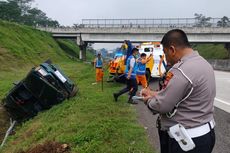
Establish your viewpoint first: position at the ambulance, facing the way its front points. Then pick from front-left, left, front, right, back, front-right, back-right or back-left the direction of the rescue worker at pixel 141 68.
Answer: back-left

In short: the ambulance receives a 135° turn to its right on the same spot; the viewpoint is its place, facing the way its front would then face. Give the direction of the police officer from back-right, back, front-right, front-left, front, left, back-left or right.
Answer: right

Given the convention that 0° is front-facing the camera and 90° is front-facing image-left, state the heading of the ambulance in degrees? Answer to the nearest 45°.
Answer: approximately 135°

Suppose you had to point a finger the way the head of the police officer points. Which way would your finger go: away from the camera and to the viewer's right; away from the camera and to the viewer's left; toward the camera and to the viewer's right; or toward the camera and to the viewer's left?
away from the camera and to the viewer's left

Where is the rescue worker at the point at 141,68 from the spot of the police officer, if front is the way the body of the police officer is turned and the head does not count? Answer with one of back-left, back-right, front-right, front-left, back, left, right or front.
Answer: front-right

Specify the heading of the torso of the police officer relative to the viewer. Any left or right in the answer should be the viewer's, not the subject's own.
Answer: facing away from the viewer and to the left of the viewer
